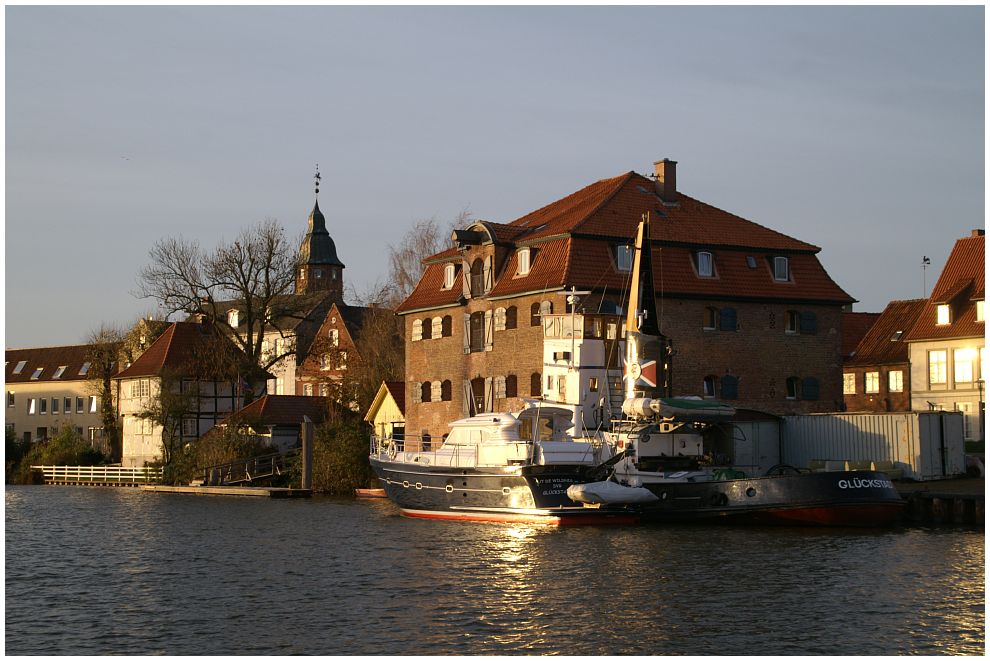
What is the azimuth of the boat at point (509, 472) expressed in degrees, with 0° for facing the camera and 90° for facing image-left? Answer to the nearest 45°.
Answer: approximately 135°
